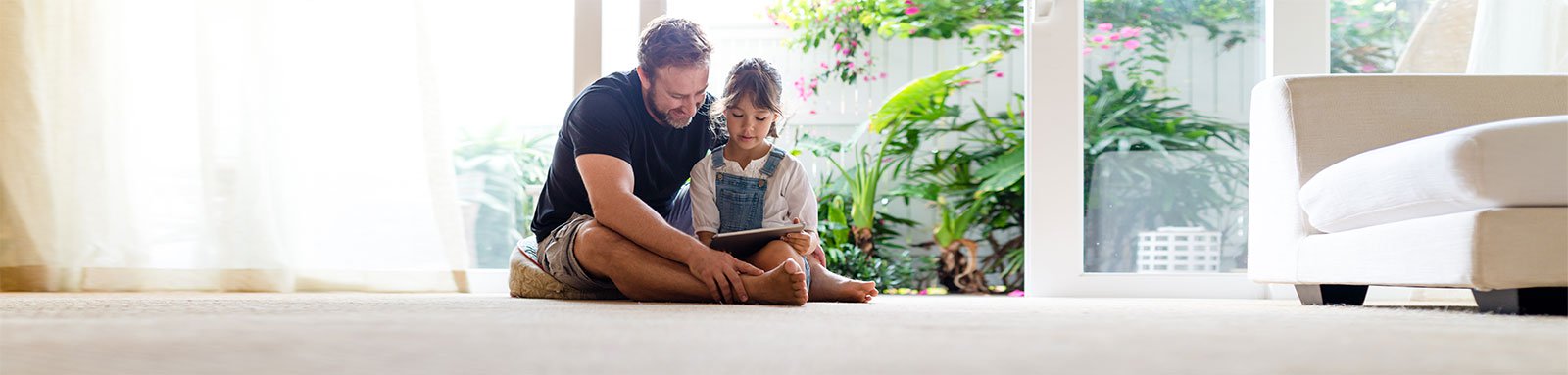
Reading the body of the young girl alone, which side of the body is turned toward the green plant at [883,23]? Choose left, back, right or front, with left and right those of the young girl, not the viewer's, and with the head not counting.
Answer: back

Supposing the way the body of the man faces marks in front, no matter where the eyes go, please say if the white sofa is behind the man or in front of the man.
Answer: in front

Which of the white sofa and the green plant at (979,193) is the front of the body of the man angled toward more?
the white sofa

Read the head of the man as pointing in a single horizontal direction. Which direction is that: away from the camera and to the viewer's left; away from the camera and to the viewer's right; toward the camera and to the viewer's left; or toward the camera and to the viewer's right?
toward the camera and to the viewer's right

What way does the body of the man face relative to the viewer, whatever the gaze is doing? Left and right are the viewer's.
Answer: facing the viewer and to the right of the viewer

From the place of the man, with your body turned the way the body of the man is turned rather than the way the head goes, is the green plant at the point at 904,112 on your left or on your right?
on your left

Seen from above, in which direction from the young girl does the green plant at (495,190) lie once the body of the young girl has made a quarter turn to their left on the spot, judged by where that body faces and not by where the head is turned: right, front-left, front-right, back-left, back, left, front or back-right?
back-left

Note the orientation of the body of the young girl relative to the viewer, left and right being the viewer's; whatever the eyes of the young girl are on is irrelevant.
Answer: facing the viewer

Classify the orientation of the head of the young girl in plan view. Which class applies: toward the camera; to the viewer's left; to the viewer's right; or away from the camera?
toward the camera

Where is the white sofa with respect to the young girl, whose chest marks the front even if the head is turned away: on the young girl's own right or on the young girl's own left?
on the young girl's own left

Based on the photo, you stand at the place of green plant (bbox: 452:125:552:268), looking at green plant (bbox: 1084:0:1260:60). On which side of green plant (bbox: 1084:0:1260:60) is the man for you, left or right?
right
